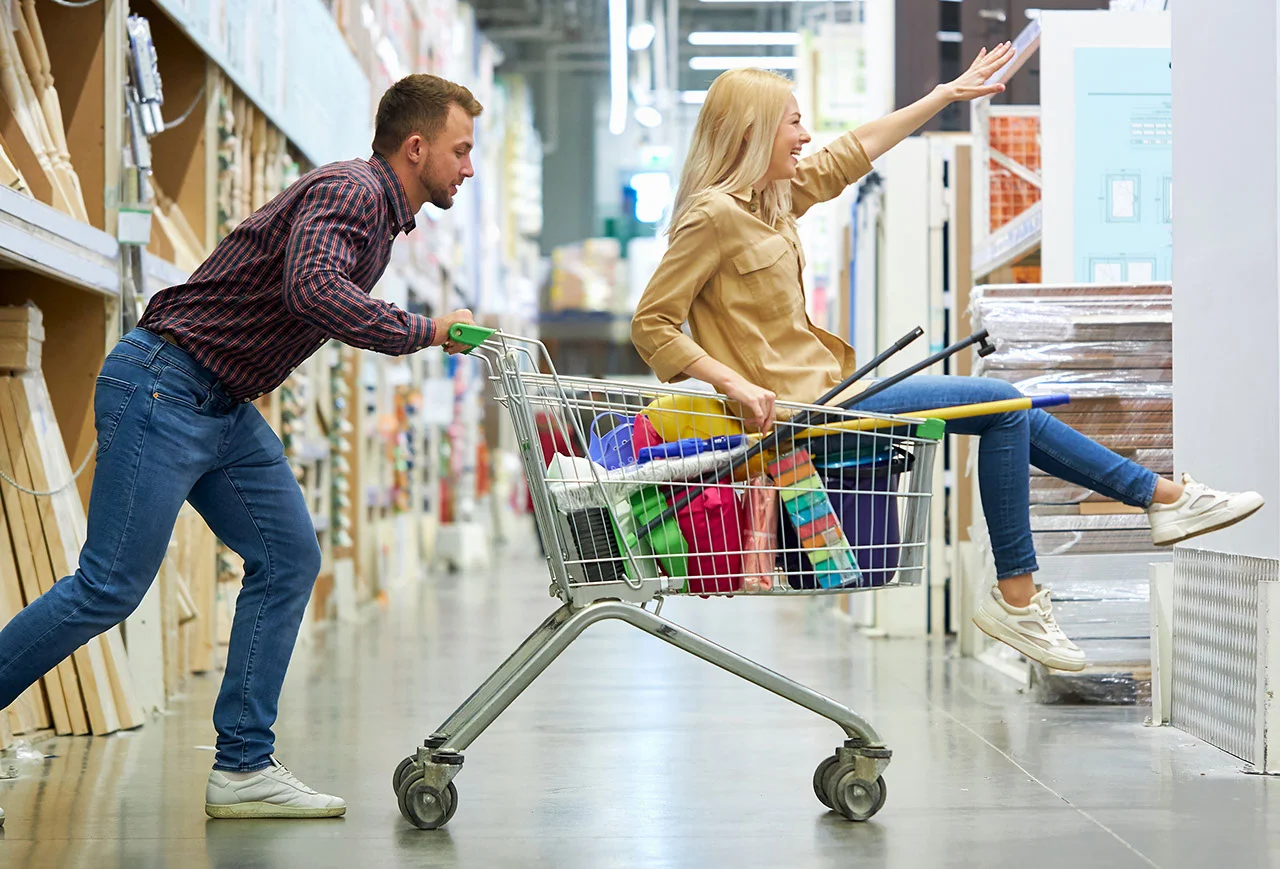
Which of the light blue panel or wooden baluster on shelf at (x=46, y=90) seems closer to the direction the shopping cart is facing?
the light blue panel

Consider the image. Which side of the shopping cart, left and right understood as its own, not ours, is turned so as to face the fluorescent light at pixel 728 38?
left

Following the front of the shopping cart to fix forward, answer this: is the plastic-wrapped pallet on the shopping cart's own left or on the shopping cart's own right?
on the shopping cart's own left

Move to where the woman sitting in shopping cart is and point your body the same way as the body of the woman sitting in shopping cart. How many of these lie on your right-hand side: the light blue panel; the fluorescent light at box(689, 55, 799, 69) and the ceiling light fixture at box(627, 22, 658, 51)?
0

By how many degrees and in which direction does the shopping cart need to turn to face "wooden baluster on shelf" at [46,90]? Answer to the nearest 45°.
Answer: approximately 135° to its left

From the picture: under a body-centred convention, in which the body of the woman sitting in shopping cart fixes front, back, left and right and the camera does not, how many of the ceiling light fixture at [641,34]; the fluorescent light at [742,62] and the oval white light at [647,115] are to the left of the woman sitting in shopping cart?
3

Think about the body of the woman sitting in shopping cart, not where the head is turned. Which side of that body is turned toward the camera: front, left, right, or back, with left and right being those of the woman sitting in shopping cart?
right

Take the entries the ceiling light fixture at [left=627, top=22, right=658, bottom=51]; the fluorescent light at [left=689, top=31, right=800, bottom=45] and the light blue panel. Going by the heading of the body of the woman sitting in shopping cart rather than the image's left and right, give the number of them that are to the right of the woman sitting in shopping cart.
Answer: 0

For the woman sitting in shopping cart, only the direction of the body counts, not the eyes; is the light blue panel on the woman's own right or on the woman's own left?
on the woman's own left

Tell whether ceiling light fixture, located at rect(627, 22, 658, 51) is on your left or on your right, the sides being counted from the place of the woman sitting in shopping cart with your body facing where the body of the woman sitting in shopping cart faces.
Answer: on your left

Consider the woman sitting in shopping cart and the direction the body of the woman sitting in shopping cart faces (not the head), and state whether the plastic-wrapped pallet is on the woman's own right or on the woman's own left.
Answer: on the woman's own left

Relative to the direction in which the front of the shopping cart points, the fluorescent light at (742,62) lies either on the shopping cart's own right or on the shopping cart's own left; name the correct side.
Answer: on the shopping cart's own left

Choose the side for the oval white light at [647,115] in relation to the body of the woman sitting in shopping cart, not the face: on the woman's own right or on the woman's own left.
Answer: on the woman's own left

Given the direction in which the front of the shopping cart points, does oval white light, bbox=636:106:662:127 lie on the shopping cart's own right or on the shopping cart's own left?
on the shopping cart's own left

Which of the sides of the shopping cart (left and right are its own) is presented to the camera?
right
